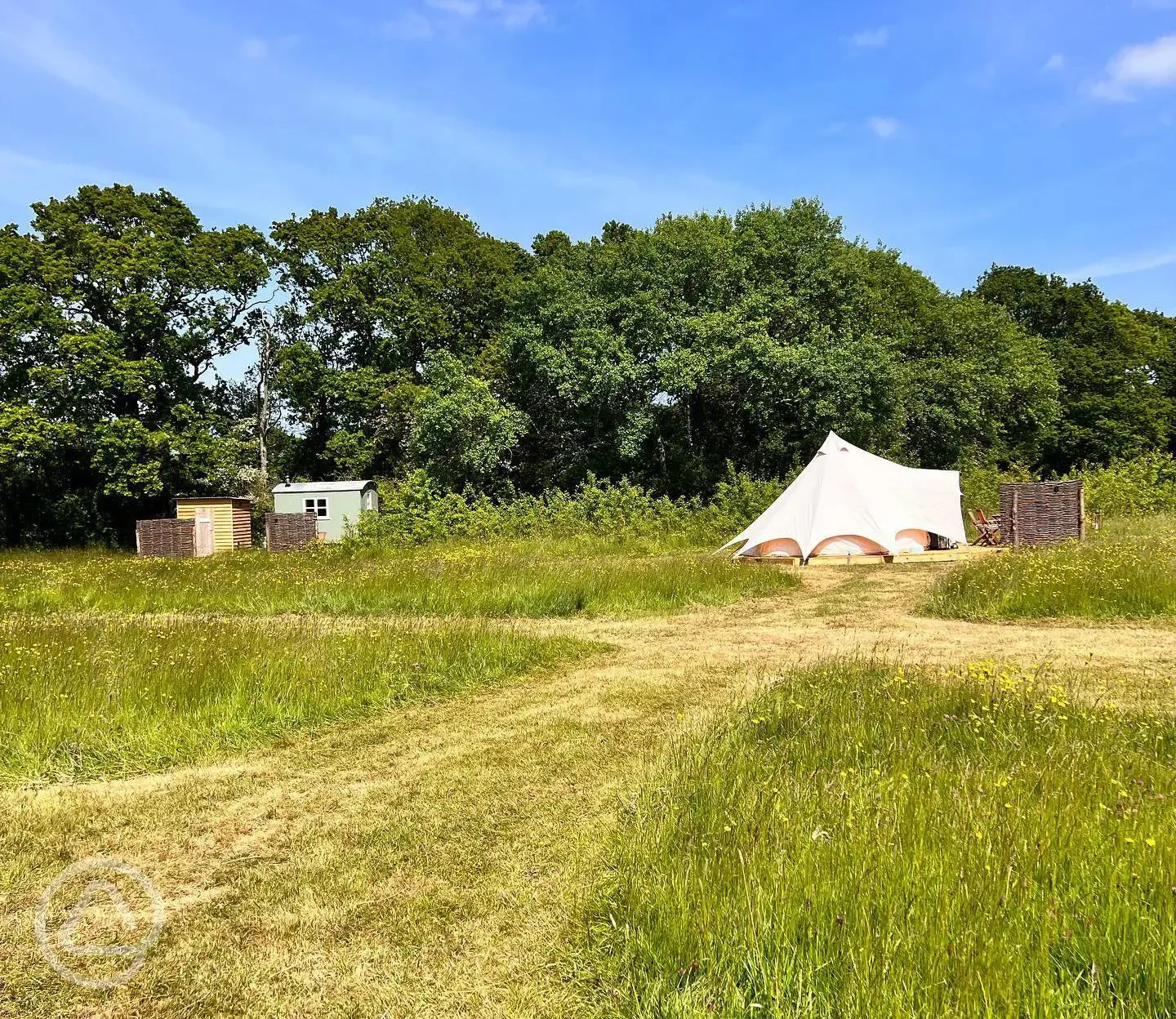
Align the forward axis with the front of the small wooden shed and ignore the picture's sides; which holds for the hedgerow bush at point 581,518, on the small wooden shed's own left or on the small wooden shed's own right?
on the small wooden shed's own left

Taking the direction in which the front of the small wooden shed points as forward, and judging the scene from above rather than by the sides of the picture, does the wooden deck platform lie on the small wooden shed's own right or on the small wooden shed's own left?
on the small wooden shed's own left

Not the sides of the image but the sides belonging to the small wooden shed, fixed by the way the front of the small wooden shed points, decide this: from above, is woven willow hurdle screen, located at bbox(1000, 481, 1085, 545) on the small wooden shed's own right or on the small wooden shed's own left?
on the small wooden shed's own left

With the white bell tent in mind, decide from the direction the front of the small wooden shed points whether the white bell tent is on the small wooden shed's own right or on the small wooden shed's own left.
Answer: on the small wooden shed's own left

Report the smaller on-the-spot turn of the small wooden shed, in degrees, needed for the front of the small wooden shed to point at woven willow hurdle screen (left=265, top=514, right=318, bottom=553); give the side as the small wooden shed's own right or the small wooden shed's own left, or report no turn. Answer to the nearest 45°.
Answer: approximately 90° to the small wooden shed's own left

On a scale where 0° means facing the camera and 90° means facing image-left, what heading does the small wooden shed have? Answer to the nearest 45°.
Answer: approximately 45°

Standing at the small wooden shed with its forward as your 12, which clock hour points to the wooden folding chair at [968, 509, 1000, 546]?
The wooden folding chair is roughly at 9 o'clock from the small wooden shed.
